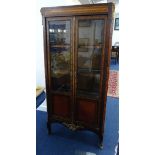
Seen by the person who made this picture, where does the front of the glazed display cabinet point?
facing the viewer and to the left of the viewer
